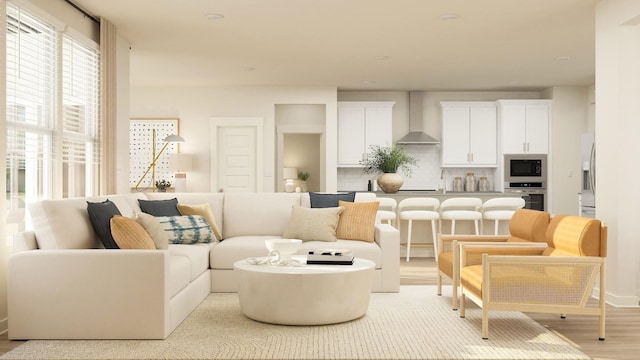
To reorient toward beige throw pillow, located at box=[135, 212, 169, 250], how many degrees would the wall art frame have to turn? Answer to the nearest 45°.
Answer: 0° — it already faces it

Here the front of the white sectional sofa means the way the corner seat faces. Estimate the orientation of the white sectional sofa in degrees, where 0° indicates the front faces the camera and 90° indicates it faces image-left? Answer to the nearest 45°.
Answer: approximately 315°

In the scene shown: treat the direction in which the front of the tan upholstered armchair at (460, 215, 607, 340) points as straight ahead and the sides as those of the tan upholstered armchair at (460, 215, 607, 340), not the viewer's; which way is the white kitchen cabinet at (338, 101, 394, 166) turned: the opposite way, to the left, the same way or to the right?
to the left

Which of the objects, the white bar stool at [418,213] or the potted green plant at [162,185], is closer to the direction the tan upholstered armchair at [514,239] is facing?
the potted green plant

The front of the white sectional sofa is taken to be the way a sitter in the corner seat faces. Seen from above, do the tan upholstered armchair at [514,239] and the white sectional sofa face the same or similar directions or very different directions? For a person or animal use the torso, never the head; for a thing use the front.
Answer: very different directions

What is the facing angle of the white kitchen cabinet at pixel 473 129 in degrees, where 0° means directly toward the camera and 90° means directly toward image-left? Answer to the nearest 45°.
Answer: approximately 0°

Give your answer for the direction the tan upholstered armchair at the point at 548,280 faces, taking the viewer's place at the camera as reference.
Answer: facing to the left of the viewer

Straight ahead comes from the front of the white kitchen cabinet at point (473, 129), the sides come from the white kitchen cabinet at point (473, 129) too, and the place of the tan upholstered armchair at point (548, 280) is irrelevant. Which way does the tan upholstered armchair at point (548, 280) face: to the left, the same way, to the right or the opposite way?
to the right

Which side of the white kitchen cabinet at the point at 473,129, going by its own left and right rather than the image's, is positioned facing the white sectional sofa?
front

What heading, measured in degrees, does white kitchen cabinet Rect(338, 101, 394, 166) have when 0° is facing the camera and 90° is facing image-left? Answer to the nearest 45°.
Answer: approximately 0°

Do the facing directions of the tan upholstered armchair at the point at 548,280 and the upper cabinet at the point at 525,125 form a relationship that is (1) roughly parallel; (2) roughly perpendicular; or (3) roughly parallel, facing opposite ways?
roughly perpendicular

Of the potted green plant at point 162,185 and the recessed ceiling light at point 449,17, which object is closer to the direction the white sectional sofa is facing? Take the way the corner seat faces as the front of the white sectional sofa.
the recessed ceiling light
